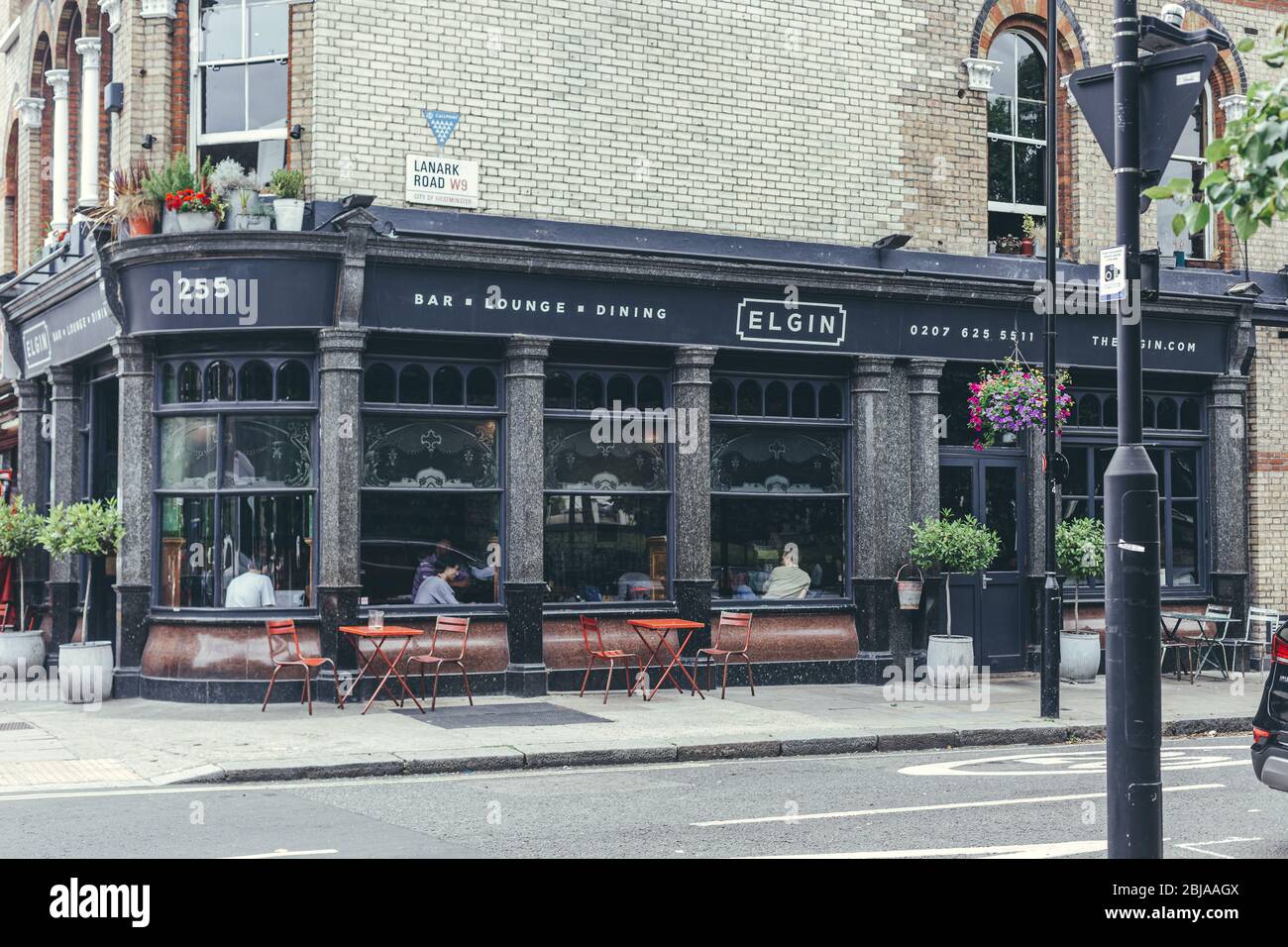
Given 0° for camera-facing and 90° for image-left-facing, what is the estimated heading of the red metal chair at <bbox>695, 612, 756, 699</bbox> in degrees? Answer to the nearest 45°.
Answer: approximately 45°

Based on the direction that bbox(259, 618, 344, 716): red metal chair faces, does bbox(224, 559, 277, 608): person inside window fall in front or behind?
behind

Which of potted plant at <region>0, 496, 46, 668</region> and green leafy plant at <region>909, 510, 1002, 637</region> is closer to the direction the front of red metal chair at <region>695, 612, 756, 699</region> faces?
the potted plant

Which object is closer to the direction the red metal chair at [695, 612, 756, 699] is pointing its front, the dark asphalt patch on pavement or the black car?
the dark asphalt patch on pavement

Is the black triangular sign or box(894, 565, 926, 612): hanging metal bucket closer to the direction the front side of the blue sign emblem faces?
the black triangular sign

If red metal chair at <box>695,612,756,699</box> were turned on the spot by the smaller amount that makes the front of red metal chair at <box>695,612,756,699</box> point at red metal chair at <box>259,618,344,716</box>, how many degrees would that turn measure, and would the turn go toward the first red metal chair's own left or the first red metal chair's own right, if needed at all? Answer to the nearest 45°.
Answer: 0° — it already faces it

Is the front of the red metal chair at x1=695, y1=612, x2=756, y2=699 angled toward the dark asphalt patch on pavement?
yes

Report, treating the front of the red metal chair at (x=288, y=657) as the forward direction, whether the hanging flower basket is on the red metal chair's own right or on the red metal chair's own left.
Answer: on the red metal chair's own left

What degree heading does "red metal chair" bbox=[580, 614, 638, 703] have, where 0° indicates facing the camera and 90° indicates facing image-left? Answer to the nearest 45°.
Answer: approximately 315°

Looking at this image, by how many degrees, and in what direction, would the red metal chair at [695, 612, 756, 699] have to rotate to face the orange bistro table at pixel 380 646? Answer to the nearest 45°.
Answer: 0° — it already faces it

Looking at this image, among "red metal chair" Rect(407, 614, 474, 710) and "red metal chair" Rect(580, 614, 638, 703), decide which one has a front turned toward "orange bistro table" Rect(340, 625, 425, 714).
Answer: "red metal chair" Rect(407, 614, 474, 710)
